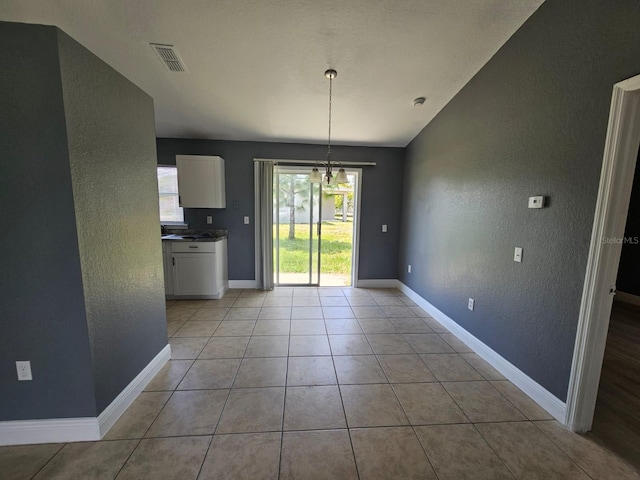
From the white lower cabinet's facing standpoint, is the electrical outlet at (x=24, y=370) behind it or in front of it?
in front

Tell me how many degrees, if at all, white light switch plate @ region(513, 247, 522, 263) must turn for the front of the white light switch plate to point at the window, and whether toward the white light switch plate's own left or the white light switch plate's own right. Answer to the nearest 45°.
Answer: approximately 45° to the white light switch plate's own right

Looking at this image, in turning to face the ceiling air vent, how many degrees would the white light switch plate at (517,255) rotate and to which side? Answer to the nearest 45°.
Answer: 0° — it already faces it

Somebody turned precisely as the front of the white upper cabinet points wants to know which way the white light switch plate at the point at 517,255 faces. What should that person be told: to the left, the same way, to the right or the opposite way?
to the right

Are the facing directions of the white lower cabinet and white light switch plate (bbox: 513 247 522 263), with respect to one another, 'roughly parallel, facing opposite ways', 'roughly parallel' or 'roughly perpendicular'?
roughly perpendicular

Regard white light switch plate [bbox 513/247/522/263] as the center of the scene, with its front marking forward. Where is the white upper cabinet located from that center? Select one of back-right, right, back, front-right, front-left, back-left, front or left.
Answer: front-right

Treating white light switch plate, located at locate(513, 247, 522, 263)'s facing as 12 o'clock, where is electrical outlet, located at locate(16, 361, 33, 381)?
The electrical outlet is roughly at 12 o'clock from the white light switch plate.

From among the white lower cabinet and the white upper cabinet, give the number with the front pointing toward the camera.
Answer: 2

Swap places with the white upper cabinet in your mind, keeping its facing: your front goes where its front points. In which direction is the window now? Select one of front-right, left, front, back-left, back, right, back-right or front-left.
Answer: back-right

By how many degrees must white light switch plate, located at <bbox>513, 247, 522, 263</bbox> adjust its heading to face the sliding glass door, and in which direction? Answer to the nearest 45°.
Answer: approximately 45° to its right

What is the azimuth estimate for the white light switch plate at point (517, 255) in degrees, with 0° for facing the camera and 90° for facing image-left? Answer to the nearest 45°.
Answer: approximately 45°

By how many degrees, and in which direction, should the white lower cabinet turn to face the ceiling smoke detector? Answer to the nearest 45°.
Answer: approximately 45° to its left

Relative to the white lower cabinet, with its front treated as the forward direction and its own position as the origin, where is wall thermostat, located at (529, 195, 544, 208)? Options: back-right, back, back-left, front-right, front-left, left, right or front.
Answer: front-left

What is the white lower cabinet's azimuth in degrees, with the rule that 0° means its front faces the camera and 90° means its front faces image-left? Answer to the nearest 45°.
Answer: approximately 0°
